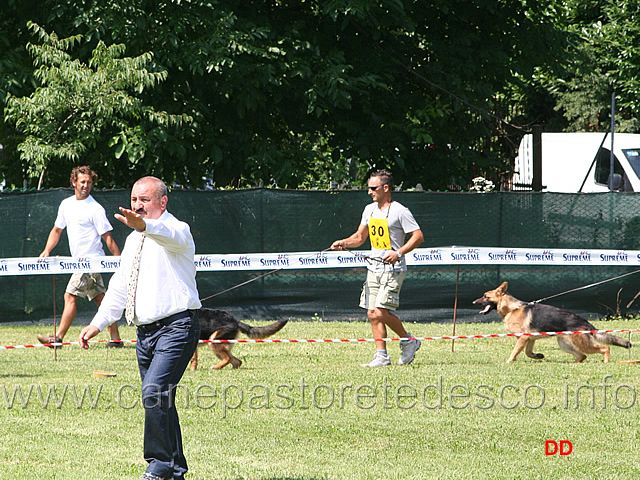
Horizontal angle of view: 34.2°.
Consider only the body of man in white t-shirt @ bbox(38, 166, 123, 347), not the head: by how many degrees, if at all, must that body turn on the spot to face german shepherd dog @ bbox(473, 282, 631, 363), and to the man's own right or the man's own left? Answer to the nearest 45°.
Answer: approximately 90° to the man's own left

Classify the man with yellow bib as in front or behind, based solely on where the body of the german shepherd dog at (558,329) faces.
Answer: in front

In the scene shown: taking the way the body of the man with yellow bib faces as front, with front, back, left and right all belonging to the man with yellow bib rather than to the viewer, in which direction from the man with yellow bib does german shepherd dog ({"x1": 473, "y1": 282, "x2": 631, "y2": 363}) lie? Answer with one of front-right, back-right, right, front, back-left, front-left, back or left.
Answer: back-left

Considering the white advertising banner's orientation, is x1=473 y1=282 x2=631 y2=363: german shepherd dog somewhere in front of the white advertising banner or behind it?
in front

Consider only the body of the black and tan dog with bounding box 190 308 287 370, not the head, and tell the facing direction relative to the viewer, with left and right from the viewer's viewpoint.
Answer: facing to the left of the viewer

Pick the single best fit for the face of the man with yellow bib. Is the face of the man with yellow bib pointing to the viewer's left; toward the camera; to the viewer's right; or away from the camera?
to the viewer's left

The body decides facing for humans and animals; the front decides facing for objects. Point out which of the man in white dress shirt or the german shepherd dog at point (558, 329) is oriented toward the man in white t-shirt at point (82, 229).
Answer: the german shepherd dog

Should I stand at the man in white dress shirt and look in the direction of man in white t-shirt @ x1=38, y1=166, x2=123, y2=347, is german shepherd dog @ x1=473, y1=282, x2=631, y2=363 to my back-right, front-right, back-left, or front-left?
front-right

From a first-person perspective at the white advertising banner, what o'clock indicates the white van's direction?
The white van is roughly at 7 o'clock from the white advertising banner.

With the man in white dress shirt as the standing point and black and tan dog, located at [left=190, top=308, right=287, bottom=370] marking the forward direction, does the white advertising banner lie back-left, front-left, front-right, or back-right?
front-right

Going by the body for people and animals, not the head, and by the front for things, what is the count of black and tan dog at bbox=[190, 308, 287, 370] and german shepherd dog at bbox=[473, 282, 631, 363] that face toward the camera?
0

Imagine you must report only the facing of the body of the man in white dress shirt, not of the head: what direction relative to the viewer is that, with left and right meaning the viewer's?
facing the viewer and to the left of the viewer

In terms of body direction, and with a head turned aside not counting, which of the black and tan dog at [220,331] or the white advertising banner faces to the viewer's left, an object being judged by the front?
the black and tan dog

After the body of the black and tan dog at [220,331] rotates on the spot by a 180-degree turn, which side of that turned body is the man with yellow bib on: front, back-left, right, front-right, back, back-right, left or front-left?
front

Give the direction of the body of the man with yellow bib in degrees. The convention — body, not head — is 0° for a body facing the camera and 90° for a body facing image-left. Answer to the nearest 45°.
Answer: approximately 45°

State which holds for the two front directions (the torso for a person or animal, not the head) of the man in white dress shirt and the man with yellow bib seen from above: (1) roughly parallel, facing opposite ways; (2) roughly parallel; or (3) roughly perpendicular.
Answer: roughly parallel
